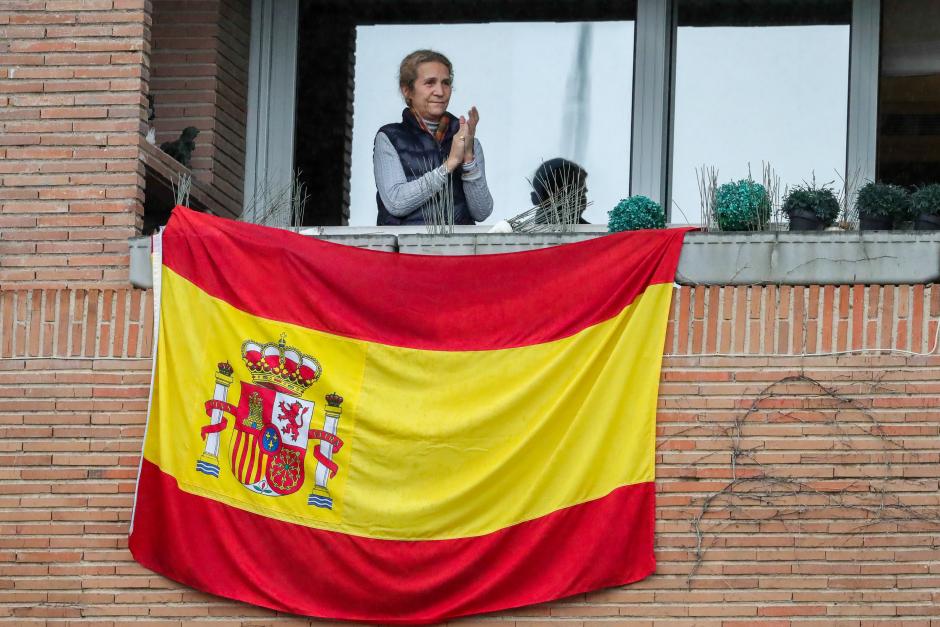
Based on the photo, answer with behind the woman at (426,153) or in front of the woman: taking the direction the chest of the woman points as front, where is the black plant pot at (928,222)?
in front

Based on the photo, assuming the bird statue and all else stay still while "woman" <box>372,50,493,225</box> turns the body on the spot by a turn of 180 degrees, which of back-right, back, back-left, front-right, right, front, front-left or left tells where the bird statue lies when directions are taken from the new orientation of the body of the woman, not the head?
front-left

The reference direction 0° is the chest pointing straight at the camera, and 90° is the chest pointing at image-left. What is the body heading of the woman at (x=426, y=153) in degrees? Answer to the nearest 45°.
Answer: approximately 315°

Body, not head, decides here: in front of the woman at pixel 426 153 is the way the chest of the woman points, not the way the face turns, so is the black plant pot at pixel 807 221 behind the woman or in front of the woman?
in front

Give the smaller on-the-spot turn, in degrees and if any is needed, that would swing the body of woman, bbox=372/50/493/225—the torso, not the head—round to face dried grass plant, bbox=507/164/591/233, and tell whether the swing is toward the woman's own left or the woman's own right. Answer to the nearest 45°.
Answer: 0° — they already face it

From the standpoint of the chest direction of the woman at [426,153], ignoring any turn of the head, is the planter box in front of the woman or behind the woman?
in front
